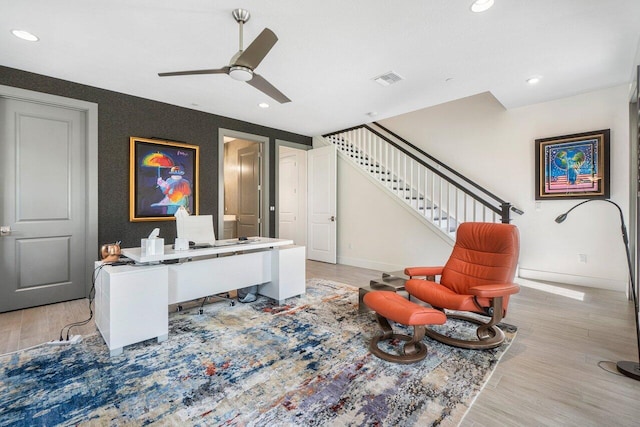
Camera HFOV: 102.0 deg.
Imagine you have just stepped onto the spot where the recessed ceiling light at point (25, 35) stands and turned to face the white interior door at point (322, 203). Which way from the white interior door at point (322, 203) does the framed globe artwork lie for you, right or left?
right

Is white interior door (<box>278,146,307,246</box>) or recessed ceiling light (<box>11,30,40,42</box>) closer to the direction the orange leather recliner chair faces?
the recessed ceiling light

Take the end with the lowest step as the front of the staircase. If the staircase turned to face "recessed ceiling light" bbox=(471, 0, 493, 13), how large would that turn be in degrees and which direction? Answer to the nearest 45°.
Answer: approximately 45° to its right

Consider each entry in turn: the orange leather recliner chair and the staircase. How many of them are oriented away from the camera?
0

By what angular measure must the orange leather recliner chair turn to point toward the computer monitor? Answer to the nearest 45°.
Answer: approximately 45° to its right

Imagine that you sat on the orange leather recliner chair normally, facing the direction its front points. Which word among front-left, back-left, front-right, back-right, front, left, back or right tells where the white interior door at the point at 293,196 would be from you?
right

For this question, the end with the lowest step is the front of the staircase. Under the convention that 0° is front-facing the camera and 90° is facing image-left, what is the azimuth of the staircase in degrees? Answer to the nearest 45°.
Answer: approximately 315°

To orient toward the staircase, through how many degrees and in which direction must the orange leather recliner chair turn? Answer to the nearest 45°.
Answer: approximately 135° to its right

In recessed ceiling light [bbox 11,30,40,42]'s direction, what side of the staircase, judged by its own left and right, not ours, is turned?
right

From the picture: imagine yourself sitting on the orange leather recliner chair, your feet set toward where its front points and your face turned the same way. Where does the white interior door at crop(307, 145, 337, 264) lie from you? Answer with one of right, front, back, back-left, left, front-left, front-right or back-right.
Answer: right

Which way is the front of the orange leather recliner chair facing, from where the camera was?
facing the viewer and to the left of the viewer

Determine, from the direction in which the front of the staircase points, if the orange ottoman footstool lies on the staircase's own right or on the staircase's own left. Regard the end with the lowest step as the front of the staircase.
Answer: on the staircase's own right

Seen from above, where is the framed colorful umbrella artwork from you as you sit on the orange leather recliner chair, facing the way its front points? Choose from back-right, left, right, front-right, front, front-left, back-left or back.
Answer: front-right

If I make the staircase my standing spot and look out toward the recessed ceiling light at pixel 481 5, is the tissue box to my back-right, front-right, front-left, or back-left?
front-right

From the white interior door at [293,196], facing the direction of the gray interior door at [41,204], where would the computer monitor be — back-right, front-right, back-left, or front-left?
front-left
